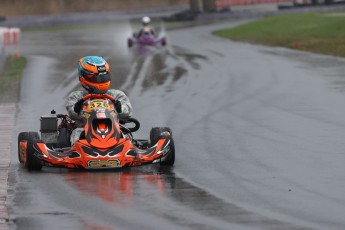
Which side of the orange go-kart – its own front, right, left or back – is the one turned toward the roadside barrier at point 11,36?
back

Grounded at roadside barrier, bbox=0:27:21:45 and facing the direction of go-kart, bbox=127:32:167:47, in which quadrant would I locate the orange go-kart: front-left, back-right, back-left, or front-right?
front-right

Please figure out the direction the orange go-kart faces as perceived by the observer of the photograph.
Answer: facing the viewer

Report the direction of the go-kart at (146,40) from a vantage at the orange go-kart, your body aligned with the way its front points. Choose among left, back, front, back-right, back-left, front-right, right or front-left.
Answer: back
